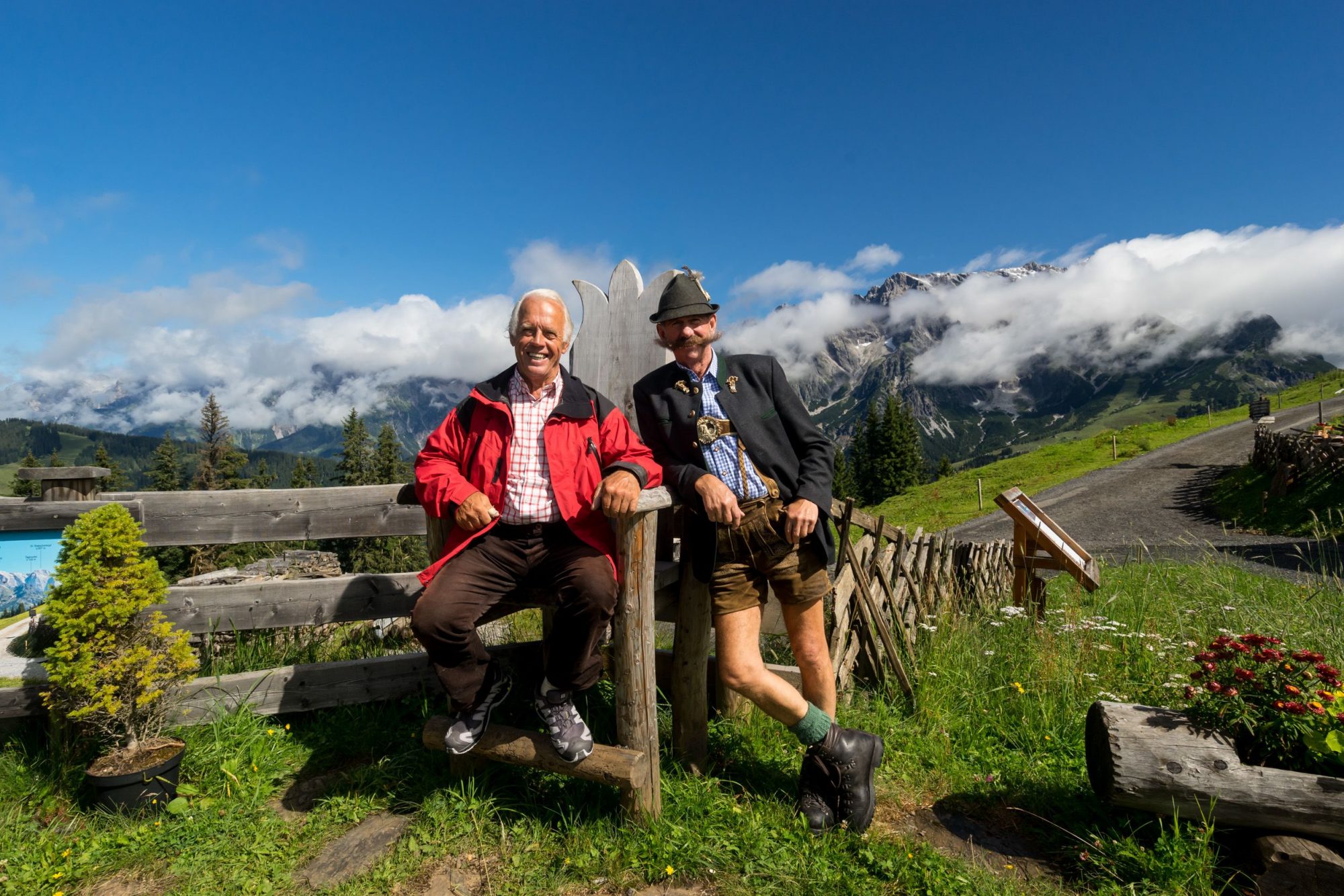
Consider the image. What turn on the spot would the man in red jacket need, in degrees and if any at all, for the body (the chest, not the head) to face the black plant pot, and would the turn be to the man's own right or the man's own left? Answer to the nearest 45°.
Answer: approximately 90° to the man's own right

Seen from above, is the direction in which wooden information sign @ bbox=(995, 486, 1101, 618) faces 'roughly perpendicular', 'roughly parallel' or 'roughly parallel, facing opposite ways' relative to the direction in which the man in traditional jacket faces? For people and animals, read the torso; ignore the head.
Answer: roughly perpendicular

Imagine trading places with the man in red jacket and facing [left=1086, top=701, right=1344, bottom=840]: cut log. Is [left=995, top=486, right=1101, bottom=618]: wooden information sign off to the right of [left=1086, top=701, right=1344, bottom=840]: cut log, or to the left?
left

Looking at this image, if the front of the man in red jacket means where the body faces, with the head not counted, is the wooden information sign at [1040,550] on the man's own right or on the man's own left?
on the man's own left
